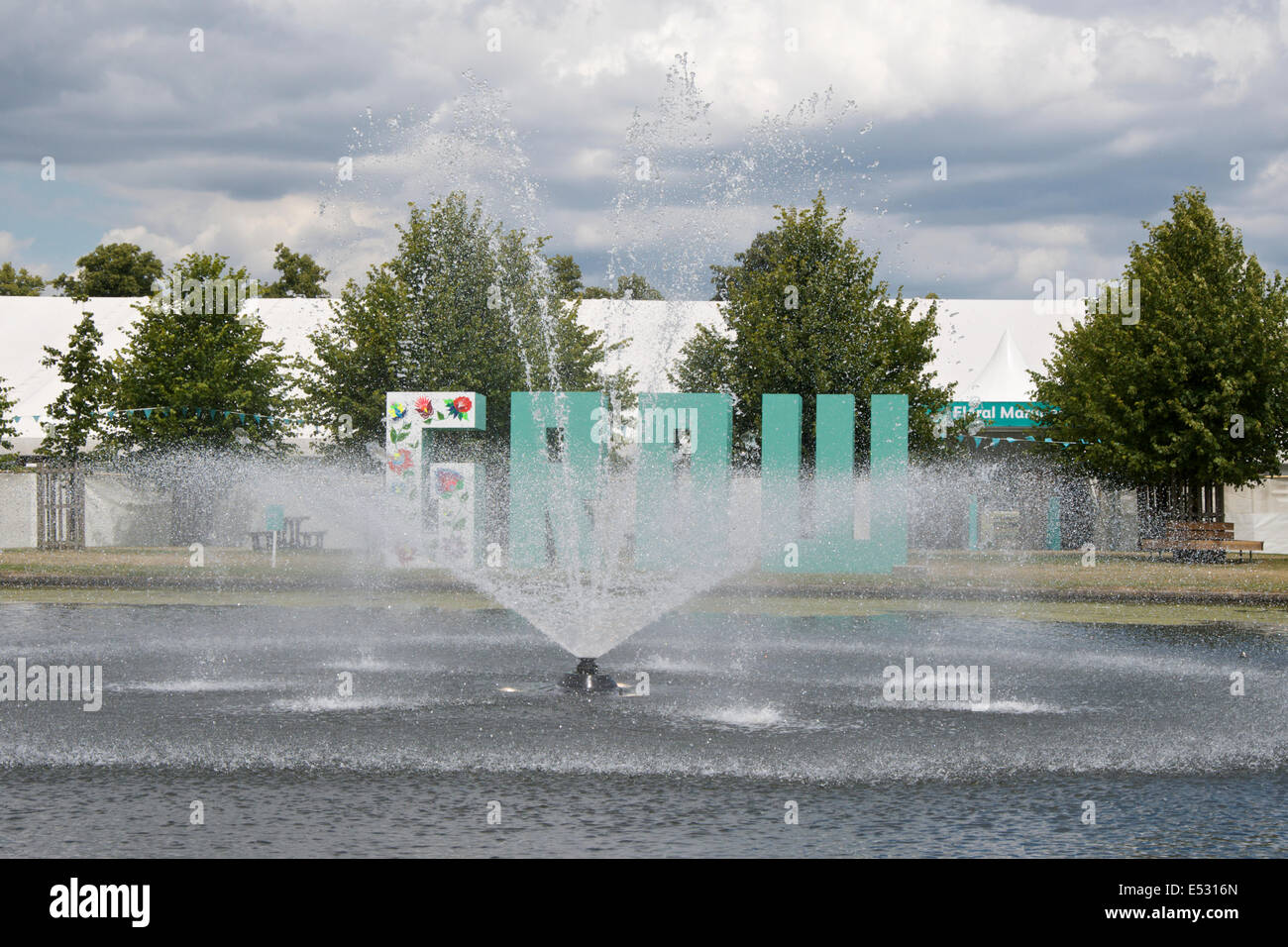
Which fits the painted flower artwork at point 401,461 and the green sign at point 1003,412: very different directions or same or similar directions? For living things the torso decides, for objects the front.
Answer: same or similar directions

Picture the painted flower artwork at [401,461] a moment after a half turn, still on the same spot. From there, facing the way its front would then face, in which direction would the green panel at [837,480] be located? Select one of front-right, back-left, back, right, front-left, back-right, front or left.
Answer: right

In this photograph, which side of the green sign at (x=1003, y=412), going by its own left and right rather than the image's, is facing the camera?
front

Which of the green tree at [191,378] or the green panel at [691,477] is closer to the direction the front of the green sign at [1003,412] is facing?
the green panel

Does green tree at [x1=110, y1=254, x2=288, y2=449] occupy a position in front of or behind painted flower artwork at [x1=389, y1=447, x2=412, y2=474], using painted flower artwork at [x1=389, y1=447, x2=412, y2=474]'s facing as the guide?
behind

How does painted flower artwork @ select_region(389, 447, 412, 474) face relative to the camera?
toward the camera

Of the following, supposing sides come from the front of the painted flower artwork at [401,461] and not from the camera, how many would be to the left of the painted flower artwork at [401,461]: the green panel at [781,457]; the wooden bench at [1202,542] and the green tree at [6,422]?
2

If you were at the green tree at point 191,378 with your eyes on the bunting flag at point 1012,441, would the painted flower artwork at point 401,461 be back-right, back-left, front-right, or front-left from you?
front-right

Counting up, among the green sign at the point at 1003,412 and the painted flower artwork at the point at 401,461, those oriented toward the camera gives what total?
2

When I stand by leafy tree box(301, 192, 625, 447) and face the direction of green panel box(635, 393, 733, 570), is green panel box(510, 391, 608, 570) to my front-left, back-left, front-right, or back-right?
front-right

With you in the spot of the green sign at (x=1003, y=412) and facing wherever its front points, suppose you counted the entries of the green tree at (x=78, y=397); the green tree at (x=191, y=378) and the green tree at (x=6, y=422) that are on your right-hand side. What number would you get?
3

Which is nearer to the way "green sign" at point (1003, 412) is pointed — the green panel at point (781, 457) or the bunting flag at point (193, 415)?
the green panel

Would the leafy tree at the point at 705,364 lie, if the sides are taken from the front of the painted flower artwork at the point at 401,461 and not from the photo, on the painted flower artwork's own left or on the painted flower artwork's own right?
on the painted flower artwork's own left
